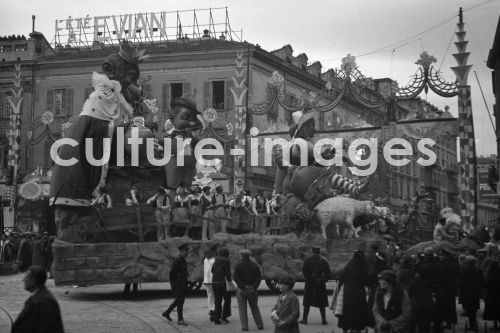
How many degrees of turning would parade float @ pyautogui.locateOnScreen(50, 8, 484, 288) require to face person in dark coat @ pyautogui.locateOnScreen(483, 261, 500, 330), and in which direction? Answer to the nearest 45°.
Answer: approximately 45° to its right

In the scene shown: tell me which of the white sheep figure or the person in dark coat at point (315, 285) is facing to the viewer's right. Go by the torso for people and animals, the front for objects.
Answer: the white sheep figure

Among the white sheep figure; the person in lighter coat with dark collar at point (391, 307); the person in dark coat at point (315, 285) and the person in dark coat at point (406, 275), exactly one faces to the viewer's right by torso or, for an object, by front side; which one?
the white sheep figure

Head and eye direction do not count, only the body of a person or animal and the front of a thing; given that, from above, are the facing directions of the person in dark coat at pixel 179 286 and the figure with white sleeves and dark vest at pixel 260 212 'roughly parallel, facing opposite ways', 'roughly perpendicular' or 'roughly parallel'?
roughly perpendicular

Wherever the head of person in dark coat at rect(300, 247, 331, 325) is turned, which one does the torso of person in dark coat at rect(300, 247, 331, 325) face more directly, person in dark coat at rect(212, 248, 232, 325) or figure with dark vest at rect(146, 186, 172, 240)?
the figure with dark vest

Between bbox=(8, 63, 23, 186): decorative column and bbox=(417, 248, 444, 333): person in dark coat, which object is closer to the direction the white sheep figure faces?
the person in dark coat

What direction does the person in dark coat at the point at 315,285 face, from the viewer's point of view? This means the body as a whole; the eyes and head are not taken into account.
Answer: away from the camera

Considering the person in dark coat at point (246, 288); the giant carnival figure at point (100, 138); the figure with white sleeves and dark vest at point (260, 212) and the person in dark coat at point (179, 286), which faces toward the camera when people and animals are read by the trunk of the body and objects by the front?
the figure with white sleeves and dark vest

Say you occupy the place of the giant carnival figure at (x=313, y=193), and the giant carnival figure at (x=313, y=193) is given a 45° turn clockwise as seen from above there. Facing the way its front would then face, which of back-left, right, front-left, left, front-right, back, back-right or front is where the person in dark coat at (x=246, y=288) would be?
front-right

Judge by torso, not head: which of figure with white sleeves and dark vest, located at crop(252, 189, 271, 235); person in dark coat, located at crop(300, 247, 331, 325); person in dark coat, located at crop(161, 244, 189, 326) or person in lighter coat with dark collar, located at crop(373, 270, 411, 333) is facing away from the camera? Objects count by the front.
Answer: person in dark coat, located at crop(300, 247, 331, 325)

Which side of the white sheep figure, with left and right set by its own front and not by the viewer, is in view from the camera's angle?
right
